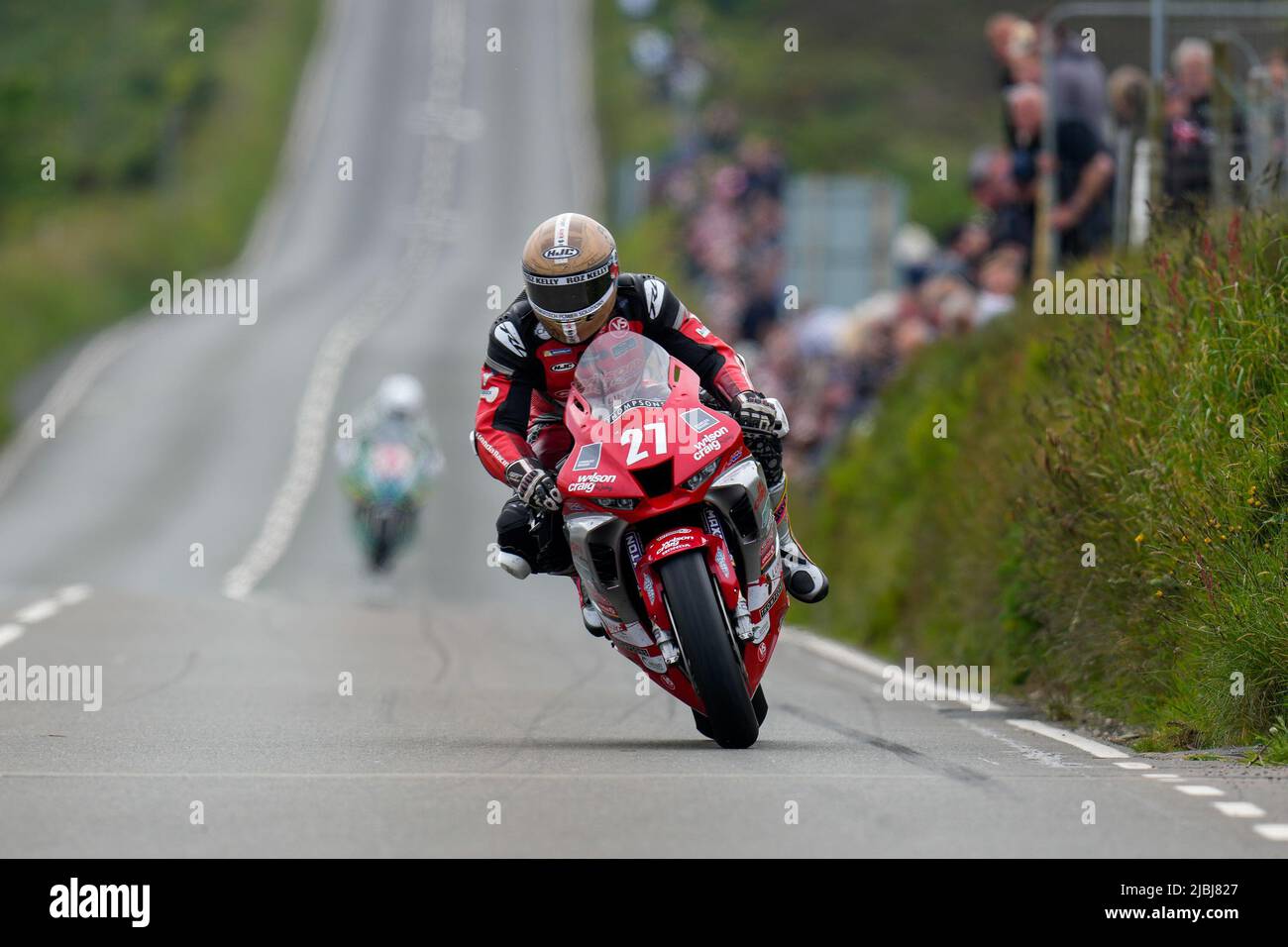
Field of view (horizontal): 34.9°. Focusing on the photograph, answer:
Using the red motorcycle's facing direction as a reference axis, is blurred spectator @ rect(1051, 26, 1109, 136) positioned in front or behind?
behind

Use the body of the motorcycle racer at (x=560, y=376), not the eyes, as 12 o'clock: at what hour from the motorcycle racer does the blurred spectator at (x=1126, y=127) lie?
The blurred spectator is roughly at 7 o'clock from the motorcycle racer.

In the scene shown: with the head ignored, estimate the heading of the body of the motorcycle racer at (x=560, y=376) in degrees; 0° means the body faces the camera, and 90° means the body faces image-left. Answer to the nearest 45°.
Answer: approximately 0°

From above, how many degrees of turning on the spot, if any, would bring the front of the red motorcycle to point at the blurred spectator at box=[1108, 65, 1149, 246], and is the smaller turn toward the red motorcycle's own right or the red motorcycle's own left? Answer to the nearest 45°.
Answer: approximately 135° to the red motorcycle's own left

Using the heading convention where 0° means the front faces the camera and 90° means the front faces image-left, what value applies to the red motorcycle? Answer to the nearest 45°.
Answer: approximately 0°

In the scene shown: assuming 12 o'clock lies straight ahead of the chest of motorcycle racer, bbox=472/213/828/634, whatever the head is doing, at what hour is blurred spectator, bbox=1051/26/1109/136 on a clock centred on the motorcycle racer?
The blurred spectator is roughly at 7 o'clock from the motorcycle racer.

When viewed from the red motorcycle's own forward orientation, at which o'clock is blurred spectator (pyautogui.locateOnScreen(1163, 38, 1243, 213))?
The blurred spectator is roughly at 7 o'clock from the red motorcycle.
